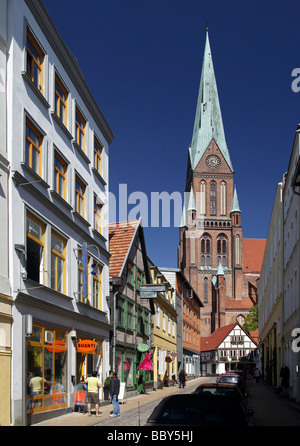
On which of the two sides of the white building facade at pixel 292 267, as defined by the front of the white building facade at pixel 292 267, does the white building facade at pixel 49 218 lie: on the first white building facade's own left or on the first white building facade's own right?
on the first white building facade's own left

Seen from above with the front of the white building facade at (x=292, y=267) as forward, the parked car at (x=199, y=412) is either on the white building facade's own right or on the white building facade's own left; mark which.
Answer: on the white building facade's own left

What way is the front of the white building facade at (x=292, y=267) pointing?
to the viewer's left

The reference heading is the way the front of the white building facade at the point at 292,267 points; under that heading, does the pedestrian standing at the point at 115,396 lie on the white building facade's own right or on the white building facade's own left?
on the white building facade's own left
